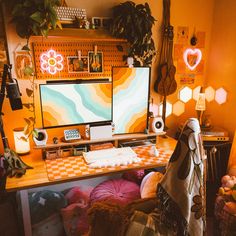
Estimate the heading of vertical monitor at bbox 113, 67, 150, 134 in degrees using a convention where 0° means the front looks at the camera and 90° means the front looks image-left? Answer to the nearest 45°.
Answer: approximately 0°

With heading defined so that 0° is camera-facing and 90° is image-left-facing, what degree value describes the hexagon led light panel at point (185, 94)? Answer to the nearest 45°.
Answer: approximately 0°

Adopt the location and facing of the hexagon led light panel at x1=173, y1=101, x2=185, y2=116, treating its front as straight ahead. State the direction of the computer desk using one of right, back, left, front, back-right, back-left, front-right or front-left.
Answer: front-right

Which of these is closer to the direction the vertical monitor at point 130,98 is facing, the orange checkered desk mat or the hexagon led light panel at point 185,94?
the orange checkered desk mat

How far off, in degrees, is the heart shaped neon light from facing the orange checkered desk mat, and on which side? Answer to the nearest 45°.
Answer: approximately 45° to its right

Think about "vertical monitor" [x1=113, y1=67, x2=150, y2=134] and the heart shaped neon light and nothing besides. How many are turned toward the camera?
2

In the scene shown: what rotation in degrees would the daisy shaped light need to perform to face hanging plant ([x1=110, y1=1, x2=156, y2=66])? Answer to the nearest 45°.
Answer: approximately 90° to its left

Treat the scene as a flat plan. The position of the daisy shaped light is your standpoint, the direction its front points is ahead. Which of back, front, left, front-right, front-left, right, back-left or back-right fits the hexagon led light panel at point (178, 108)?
left

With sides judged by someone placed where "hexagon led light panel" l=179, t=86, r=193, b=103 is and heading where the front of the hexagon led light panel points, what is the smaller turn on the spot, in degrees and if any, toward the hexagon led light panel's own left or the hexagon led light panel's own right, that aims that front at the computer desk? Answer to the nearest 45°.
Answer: approximately 45° to the hexagon led light panel's own right
